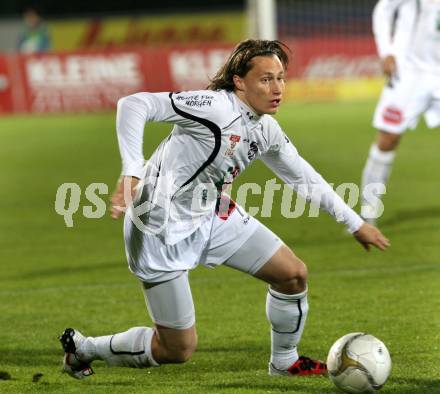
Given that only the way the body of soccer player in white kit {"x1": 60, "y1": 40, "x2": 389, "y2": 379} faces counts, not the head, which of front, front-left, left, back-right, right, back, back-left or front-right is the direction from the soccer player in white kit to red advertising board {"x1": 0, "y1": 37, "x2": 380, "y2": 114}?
back-left

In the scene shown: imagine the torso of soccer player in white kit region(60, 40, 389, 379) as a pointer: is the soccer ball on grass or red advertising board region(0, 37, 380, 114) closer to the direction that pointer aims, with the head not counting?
the soccer ball on grass

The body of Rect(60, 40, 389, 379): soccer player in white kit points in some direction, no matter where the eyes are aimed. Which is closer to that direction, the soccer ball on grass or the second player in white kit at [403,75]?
the soccer ball on grass

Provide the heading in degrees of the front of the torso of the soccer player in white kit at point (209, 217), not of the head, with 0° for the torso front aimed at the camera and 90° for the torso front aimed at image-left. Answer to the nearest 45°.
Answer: approximately 315°

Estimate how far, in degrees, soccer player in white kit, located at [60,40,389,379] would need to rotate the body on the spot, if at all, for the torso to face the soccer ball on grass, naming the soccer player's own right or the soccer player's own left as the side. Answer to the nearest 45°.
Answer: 0° — they already face it

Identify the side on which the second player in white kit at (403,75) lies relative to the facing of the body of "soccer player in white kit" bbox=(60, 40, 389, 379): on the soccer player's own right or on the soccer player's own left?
on the soccer player's own left

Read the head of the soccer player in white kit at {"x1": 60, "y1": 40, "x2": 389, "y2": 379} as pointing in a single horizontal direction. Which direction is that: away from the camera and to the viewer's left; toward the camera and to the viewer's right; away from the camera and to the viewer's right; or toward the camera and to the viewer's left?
toward the camera and to the viewer's right
